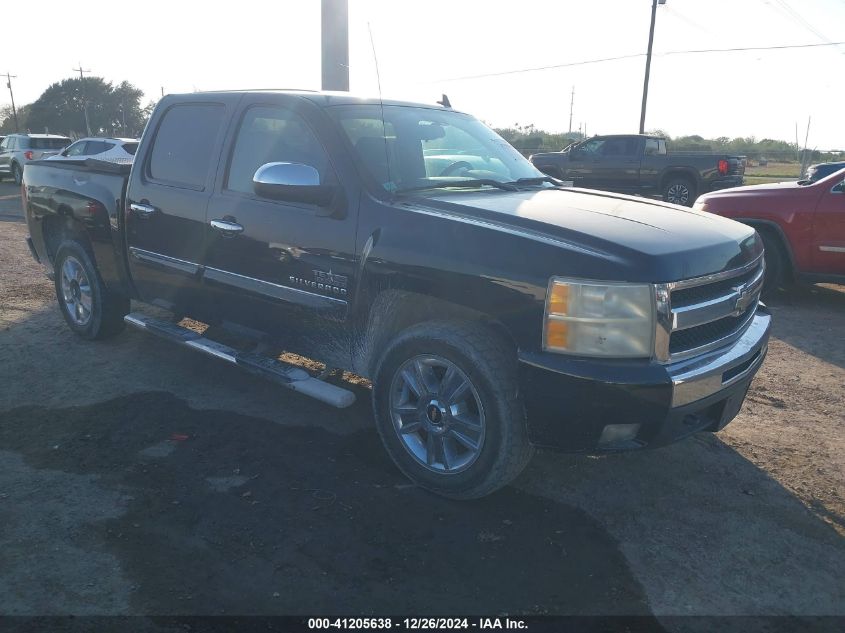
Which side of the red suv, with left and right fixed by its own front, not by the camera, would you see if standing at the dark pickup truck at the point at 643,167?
right

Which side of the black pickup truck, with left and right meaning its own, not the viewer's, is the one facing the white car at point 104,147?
back

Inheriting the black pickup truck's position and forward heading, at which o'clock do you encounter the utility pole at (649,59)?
The utility pole is roughly at 8 o'clock from the black pickup truck.

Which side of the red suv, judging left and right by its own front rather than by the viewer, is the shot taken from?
left

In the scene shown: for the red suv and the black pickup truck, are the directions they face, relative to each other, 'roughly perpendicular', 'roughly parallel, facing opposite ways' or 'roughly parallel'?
roughly parallel, facing opposite ways

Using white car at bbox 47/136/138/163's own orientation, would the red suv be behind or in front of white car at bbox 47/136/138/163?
behind

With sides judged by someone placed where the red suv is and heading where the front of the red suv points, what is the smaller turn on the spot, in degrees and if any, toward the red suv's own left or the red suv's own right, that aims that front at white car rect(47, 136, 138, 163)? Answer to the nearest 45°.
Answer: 0° — it already faces it

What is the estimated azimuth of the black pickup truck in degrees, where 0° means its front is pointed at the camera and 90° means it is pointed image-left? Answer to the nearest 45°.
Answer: approximately 315°

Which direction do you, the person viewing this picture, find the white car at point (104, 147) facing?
facing away from the viewer and to the left of the viewer

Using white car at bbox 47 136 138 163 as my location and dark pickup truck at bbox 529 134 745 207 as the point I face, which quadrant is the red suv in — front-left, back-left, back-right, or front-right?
front-right

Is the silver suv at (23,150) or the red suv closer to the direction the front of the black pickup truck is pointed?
the red suv

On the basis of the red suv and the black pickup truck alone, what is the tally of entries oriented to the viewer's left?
1

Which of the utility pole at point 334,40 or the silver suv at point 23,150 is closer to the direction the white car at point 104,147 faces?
the silver suv

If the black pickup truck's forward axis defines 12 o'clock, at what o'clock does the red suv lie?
The red suv is roughly at 9 o'clock from the black pickup truck.
